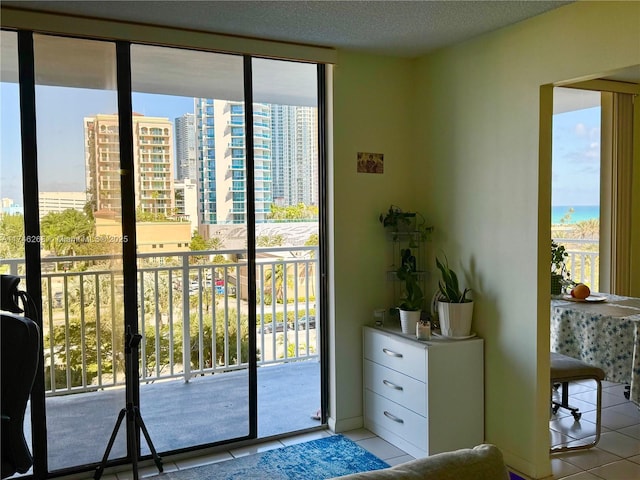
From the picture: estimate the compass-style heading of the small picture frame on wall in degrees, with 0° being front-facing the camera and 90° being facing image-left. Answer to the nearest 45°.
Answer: approximately 0°

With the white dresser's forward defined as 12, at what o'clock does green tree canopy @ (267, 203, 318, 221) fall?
The green tree canopy is roughly at 3 o'clock from the white dresser.

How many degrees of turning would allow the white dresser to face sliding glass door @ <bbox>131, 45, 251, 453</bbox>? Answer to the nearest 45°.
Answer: approximately 45° to its right

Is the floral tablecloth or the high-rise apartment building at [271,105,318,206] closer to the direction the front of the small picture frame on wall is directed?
the floral tablecloth

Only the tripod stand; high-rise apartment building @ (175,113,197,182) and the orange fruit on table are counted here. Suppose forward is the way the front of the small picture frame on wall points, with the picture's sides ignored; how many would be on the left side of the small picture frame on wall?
1

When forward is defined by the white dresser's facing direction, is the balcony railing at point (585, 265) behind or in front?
behind

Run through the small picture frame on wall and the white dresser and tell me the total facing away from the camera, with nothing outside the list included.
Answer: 0

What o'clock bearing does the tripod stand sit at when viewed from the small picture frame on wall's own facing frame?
The tripod stand is roughly at 2 o'clock from the small picture frame on wall.

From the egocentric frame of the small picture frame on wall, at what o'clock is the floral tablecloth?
The floral tablecloth is roughly at 9 o'clock from the small picture frame on wall.

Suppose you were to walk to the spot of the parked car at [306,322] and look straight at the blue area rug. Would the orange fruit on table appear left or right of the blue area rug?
left

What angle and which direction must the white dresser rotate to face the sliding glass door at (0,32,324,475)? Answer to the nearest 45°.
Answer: approximately 45° to its right
